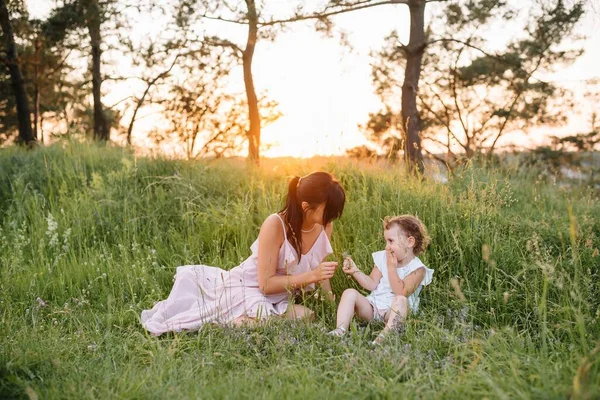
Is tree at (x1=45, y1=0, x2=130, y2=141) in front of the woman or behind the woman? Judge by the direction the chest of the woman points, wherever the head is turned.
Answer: behind

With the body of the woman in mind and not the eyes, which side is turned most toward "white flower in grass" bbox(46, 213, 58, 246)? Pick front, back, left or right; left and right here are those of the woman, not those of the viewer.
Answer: back

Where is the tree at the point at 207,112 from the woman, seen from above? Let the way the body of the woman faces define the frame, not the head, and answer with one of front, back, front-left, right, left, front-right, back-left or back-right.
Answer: back-left

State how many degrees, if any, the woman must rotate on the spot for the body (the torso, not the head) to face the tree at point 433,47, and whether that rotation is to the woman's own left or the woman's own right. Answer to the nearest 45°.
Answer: approximately 90° to the woman's own left

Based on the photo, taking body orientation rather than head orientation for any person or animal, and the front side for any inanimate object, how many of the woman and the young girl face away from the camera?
0

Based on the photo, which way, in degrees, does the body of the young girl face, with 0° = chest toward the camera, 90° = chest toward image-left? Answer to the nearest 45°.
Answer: approximately 45°

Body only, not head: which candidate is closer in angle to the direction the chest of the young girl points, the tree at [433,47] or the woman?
the woman

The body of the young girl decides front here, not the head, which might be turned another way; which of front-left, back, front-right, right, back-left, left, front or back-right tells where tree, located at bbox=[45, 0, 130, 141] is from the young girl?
right

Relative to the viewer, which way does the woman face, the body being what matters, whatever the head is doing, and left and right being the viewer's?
facing the viewer and to the right of the viewer
